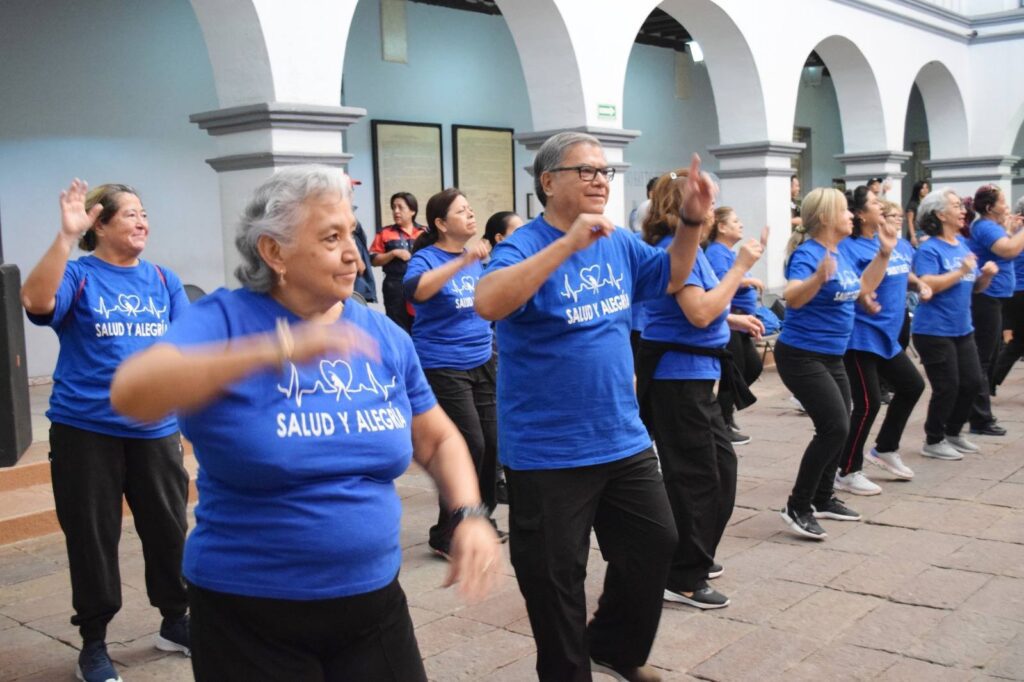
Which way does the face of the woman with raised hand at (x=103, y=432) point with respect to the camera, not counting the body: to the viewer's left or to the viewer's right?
to the viewer's right

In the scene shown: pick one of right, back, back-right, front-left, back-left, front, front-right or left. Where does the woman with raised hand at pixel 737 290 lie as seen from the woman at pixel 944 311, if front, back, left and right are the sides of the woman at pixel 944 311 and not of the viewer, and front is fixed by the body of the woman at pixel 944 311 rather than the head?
right

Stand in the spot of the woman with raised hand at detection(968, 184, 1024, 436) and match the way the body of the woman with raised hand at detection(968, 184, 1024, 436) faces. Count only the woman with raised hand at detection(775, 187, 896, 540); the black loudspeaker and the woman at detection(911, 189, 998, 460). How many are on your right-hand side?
3

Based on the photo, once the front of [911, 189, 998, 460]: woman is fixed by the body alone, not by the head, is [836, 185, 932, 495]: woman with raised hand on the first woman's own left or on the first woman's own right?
on the first woman's own right

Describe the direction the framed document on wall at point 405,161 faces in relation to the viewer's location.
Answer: facing the viewer and to the right of the viewer

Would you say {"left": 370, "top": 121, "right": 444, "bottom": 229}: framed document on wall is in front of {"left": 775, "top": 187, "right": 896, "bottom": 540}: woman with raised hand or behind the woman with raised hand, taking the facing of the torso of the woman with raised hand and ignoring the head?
behind
